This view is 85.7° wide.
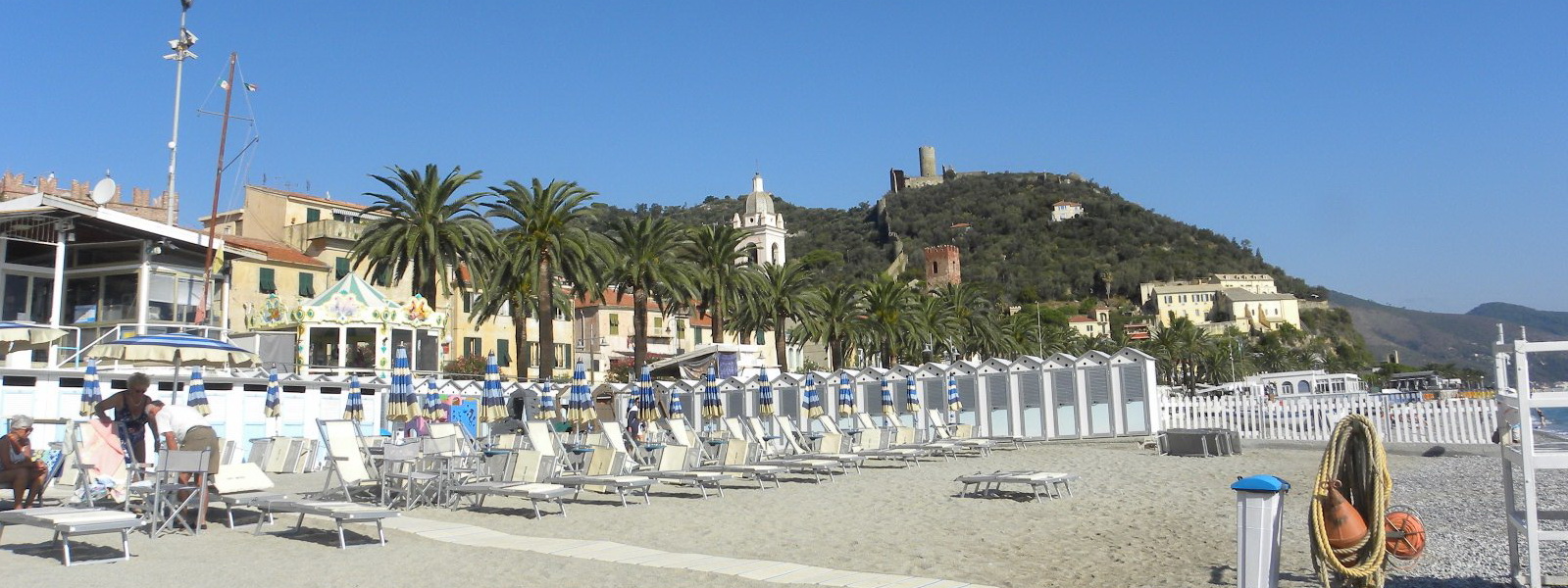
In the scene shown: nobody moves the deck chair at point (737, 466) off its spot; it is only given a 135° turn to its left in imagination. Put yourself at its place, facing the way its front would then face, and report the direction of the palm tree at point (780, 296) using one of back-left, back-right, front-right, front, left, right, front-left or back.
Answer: front

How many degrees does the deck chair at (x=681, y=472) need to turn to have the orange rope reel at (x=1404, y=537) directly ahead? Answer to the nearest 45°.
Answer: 0° — it already faces it

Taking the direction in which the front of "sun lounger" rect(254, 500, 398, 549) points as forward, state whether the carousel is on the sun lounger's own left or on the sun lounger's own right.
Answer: on the sun lounger's own left

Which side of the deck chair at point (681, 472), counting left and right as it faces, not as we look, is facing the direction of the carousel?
back

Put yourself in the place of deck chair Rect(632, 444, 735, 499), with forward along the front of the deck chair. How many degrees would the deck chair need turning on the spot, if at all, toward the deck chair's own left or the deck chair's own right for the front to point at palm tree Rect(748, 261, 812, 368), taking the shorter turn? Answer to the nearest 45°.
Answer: approximately 135° to the deck chair's own left

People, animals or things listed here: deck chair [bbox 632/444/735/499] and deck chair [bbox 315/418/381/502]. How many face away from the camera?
0

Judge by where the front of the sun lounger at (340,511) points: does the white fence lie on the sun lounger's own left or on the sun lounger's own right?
on the sun lounger's own left

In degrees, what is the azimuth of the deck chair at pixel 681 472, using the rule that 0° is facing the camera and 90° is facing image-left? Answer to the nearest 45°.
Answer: approximately 315°

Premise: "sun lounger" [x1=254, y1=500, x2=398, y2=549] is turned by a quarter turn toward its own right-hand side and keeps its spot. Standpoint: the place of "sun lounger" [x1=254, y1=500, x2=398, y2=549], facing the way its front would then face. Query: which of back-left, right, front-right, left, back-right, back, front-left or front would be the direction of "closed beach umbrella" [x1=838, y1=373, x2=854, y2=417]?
back

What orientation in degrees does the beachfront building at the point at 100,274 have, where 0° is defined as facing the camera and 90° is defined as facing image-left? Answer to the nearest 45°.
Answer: approximately 315°

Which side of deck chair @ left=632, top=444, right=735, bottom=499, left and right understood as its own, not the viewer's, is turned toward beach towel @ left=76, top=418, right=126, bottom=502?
right
